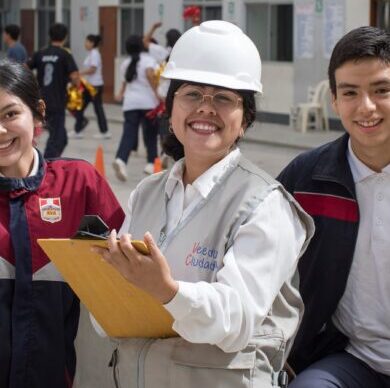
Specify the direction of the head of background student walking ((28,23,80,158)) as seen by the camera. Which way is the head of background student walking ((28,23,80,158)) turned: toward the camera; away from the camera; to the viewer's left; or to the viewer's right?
away from the camera

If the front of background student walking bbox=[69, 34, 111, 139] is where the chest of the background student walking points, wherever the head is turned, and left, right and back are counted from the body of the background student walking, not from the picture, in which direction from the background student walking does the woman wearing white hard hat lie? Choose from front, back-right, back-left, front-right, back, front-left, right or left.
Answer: left

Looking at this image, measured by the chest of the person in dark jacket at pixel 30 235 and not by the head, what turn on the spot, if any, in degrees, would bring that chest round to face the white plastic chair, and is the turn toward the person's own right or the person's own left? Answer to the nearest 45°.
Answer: approximately 180°

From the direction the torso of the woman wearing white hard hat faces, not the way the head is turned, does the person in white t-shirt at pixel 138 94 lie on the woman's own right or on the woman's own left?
on the woman's own right

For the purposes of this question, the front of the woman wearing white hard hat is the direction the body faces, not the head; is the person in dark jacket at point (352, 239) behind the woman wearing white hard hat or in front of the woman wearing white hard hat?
behind

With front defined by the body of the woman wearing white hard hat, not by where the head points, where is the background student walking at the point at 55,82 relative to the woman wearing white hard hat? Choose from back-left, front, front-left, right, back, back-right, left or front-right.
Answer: back-right

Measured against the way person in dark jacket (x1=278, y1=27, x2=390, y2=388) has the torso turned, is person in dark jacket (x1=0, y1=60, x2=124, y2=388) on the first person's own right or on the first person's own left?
on the first person's own right
